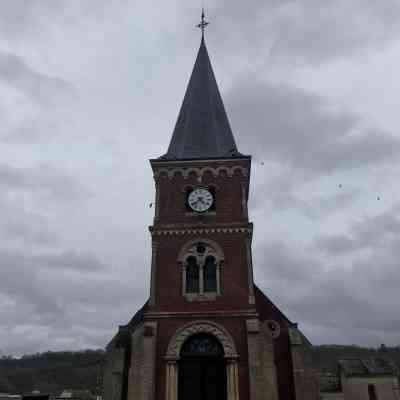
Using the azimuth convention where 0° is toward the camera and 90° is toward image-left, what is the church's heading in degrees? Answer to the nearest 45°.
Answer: approximately 0°
